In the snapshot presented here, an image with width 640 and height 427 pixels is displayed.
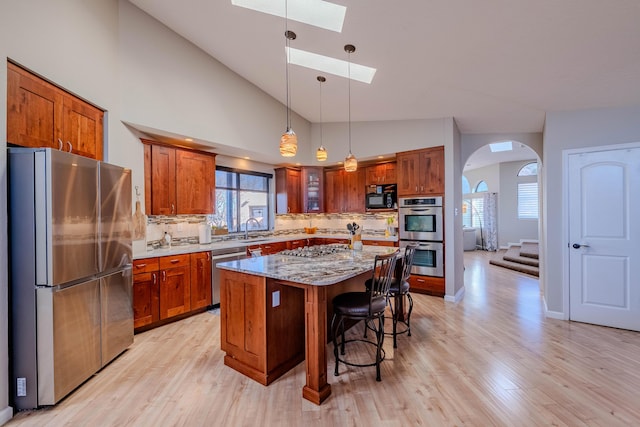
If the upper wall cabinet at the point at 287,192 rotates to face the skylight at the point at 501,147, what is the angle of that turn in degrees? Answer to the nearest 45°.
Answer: approximately 45° to its left

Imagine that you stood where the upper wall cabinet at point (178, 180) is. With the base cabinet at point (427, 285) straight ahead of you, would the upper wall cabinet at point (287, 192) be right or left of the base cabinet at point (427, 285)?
left

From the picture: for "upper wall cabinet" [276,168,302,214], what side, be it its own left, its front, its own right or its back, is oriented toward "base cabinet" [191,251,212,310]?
right

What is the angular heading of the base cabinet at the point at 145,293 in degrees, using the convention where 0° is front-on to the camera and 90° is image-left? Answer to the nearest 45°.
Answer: approximately 315°

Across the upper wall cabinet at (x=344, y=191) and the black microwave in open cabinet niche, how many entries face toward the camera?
2

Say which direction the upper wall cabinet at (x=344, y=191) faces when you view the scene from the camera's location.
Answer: facing the viewer

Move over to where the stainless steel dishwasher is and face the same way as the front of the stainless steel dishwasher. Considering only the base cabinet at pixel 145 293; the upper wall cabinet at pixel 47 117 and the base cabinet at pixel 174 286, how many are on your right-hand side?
3

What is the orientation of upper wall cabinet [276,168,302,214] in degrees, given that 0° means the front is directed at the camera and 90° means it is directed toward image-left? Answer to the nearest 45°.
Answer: approximately 315°

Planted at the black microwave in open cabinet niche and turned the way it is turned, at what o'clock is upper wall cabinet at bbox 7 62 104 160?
The upper wall cabinet is roughly at 1 o'clock from the black microwave in open cabinet niche.

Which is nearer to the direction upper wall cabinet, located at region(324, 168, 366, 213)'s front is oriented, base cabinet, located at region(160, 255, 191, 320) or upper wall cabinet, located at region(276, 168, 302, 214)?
the base cabinet

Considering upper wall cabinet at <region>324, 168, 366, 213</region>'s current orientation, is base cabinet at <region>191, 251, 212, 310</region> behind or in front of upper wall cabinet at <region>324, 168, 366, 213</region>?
in front

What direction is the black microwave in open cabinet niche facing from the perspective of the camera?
toward the camera
